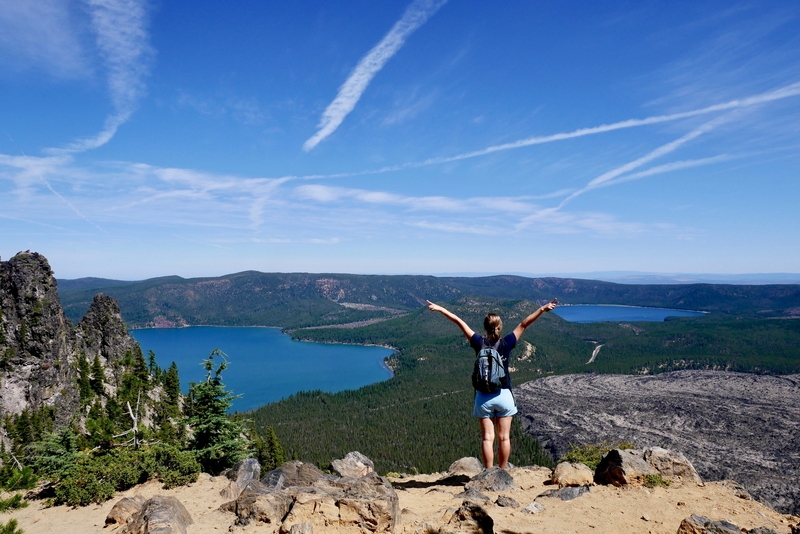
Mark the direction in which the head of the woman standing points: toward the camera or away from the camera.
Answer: away from the camera

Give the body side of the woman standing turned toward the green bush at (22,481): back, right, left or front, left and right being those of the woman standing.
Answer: left

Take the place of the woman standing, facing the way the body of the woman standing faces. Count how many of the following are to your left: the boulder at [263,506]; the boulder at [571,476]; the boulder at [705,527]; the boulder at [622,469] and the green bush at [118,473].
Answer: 2

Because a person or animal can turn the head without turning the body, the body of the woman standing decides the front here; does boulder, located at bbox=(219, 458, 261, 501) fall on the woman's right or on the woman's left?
on the woman's left

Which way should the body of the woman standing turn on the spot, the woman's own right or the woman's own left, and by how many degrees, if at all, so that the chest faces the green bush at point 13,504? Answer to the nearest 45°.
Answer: approximately 90° to the woman's own left

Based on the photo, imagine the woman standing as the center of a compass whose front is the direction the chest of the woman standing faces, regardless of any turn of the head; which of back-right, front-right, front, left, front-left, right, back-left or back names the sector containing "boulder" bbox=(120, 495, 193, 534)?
left

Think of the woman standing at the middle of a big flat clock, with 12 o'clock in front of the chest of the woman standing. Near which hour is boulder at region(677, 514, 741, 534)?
The boulder is roughly at 4 o'clock from the woman standing.

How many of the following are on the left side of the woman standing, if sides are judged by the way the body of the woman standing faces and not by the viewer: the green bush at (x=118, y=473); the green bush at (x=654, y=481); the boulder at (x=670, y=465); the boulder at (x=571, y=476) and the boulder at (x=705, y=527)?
1

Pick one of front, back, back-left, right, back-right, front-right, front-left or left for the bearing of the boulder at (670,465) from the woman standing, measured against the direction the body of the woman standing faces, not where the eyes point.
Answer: front-right

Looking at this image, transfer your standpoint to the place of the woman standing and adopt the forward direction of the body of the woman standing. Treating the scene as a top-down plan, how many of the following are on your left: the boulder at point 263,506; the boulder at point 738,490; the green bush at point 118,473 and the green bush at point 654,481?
2

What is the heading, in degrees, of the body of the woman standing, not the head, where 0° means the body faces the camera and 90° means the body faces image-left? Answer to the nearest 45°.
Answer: approximately 180°

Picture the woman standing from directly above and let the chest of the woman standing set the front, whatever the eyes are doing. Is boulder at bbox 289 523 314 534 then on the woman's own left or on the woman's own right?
on the woman's own left

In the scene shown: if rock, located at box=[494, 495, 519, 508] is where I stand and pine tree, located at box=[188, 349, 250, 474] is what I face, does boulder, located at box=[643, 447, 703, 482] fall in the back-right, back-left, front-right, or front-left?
back-right

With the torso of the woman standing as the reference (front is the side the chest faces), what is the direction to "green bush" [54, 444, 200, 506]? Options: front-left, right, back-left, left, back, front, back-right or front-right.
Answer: left
